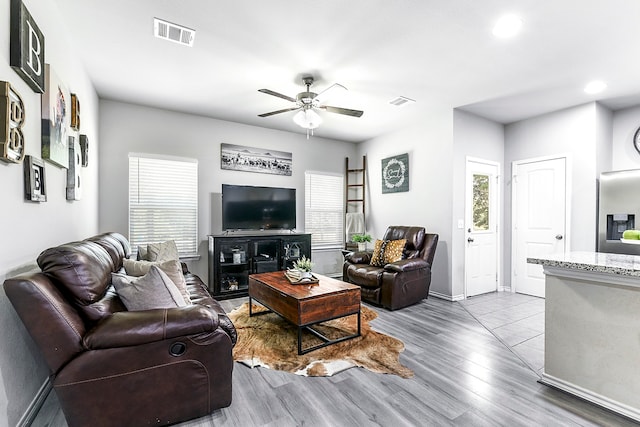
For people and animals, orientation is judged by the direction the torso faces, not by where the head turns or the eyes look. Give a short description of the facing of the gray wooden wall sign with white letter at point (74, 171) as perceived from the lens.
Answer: facing to the right of the viewer

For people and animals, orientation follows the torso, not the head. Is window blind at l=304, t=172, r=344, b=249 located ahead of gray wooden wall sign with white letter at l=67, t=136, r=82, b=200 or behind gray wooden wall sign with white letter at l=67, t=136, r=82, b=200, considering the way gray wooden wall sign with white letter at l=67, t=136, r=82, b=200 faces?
ahead

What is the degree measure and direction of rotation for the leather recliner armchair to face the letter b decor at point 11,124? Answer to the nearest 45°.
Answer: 0° — it already faces it

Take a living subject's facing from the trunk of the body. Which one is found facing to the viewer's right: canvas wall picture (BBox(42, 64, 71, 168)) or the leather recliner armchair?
the canvas wall picture

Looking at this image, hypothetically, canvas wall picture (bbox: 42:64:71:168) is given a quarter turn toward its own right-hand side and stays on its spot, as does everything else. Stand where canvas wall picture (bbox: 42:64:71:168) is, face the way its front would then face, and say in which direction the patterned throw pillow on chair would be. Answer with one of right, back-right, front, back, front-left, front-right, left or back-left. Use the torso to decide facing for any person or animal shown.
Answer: left

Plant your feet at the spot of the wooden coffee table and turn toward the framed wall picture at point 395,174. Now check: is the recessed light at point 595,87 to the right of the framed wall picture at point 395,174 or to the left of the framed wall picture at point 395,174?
right

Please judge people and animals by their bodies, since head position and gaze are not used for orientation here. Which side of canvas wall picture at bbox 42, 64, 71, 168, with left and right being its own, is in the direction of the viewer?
right

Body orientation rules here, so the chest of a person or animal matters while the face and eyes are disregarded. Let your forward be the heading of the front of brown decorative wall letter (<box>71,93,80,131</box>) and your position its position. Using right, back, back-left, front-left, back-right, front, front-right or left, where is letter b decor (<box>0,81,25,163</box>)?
right

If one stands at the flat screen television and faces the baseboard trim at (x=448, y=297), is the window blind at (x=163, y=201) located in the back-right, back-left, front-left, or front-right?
back-right

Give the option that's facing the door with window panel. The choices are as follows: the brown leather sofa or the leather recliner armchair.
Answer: the brown leather sofa

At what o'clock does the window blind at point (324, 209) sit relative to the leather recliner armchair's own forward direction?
The window blind is roughly at 3 o'clock from the leather recliner armchair.

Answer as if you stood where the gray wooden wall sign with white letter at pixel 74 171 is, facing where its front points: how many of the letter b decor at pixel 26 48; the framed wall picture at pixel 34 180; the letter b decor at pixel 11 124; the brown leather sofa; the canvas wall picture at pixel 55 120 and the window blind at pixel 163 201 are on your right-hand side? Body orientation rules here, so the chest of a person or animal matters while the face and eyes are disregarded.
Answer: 5

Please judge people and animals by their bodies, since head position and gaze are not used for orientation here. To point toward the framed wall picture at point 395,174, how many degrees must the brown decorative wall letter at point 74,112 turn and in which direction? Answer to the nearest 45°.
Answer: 0° — it already faces it

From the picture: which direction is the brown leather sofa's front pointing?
to the viewer's right

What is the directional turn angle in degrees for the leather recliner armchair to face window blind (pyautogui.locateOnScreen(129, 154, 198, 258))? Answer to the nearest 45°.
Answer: approximately 45° to its right
